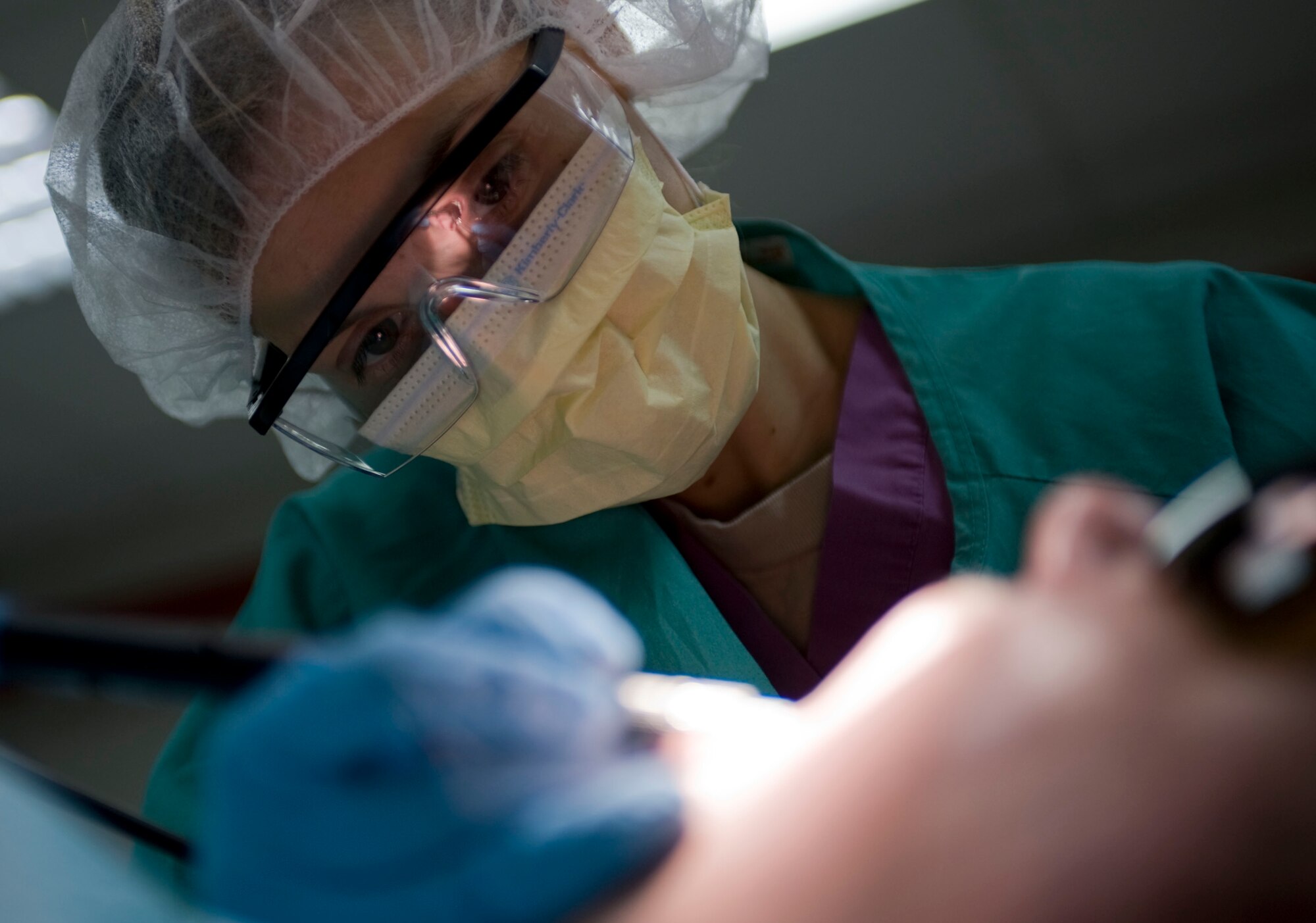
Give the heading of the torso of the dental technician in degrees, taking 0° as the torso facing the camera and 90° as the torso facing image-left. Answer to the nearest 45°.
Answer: approximately 0°

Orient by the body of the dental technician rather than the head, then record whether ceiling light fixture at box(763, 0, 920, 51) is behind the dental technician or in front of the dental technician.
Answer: behind
